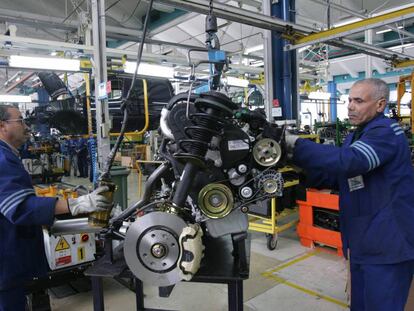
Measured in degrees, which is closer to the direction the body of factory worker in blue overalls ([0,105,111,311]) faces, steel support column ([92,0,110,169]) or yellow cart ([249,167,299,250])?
the yellow cart

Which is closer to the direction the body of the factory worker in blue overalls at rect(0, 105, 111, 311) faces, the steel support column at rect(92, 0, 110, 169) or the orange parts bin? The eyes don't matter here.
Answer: the orange parts bin

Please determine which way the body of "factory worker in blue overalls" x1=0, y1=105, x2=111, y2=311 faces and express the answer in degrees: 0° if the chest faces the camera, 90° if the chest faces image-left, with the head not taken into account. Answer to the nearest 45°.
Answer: approximately 270°

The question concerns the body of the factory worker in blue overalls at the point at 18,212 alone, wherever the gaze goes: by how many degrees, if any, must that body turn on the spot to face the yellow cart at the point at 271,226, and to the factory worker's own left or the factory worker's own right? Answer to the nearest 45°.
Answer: approximately 45° to the factory worker's own left

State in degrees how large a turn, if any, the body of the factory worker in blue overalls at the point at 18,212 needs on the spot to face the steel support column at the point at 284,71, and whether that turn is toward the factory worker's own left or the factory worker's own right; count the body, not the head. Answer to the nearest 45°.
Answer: approximately 45° to the factory worker's own left

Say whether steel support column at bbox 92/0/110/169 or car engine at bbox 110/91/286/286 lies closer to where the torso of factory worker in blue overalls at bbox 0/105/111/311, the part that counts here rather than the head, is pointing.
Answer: the car engine

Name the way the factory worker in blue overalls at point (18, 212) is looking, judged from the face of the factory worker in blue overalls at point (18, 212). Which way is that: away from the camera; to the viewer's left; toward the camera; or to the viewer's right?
to the viewer's right

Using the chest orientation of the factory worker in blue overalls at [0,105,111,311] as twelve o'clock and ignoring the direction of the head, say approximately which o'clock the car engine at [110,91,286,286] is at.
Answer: The car engine is roughly at 1 o'clock from the factory worker in blue overalls.

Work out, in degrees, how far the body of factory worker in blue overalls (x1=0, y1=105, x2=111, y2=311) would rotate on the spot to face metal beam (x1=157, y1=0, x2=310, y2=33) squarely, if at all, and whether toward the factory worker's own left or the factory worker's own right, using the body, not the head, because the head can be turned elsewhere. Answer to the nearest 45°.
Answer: approximately 45° to the factory worker's own left
